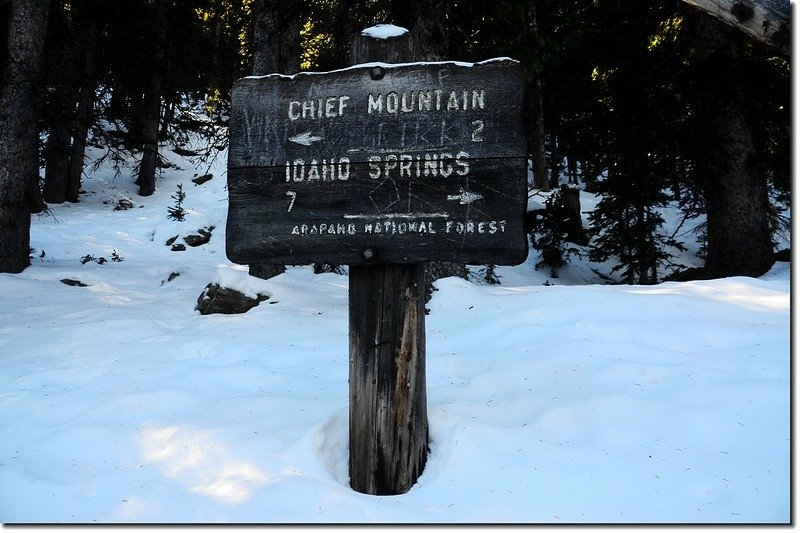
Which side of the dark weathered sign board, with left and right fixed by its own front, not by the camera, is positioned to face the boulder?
back

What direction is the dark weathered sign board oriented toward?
toward the camera
